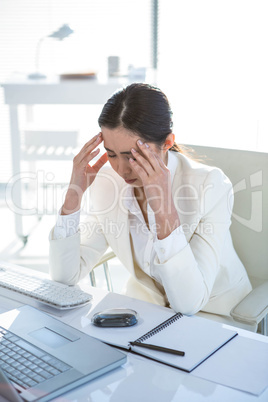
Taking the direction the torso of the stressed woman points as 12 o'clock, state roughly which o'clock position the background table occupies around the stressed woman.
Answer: The background table is roughly at 4 o'clock from the stressed woman.

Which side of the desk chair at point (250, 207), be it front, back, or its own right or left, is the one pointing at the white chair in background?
right

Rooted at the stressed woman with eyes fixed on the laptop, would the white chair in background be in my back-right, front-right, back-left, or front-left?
back-right
